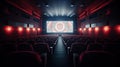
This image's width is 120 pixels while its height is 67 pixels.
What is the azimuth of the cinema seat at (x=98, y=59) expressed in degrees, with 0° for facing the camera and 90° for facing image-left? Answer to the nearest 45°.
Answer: approximately 180°
